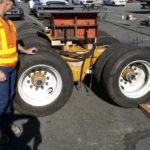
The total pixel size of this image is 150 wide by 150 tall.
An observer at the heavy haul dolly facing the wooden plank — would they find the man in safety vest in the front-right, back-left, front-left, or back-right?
back-right

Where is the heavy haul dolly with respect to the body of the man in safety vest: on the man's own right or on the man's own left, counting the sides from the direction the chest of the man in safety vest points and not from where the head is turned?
on the man's own left

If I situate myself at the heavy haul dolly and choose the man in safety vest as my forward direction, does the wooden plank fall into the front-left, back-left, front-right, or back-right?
back-left
